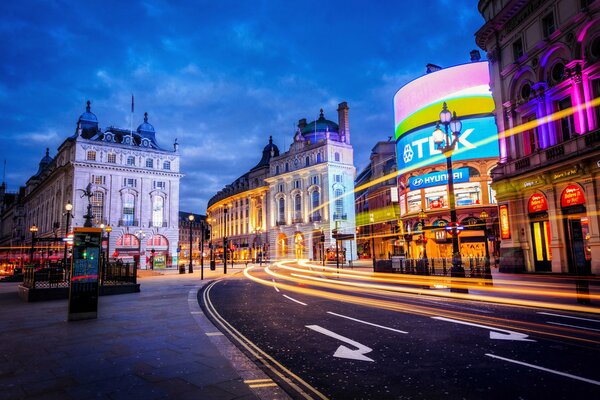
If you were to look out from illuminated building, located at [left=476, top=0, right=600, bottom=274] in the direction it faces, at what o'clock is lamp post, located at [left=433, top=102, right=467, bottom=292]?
The lamp post is roughly at 11 o'clock from the illuminated building.

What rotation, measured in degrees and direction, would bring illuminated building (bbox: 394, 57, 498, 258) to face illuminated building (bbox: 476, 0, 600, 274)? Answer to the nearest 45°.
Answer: approximately 45° to its left

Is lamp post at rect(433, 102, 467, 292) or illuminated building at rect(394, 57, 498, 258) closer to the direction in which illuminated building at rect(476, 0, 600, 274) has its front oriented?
the lamp post

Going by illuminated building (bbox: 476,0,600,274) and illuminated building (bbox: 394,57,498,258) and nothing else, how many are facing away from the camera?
0

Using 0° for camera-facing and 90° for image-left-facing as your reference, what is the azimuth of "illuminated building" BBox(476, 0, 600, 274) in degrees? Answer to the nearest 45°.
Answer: approximately 45°

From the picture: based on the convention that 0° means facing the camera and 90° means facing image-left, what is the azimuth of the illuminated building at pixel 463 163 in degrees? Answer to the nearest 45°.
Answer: approximately 45°

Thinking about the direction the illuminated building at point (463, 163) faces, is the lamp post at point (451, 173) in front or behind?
in front

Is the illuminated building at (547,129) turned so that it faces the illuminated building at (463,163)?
no
